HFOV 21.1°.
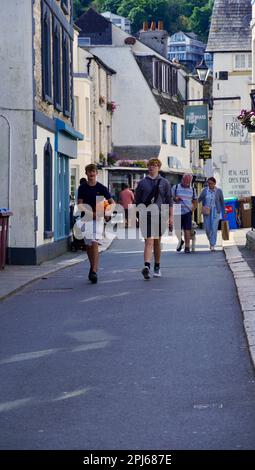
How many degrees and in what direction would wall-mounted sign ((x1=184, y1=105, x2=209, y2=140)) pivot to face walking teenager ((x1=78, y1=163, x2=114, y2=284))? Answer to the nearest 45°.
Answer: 0° — it already faces them

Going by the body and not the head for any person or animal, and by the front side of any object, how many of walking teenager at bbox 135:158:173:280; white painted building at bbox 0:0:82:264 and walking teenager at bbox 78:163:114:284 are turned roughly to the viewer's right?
1

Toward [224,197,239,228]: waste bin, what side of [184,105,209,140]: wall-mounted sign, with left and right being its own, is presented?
left

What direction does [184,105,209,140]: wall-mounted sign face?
toward the camera

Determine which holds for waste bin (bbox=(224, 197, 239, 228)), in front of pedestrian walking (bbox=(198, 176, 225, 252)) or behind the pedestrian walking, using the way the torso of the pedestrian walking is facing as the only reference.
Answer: behind

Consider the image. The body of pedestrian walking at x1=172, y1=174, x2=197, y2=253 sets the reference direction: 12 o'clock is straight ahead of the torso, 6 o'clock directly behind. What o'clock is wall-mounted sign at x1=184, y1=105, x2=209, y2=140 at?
The wall-mounted sign is roughly at 6 o'clock from the pedestrian walking.

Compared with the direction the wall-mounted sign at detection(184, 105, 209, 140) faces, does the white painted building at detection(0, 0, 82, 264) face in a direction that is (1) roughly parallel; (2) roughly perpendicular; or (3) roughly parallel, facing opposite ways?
roughly perpendicular

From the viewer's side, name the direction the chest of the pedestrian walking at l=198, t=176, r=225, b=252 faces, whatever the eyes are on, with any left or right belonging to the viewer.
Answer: facing the viewer

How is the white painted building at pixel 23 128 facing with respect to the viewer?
to the viewer's right

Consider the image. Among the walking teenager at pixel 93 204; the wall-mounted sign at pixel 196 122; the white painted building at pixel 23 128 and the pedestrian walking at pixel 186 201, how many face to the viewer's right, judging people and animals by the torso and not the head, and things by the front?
1
